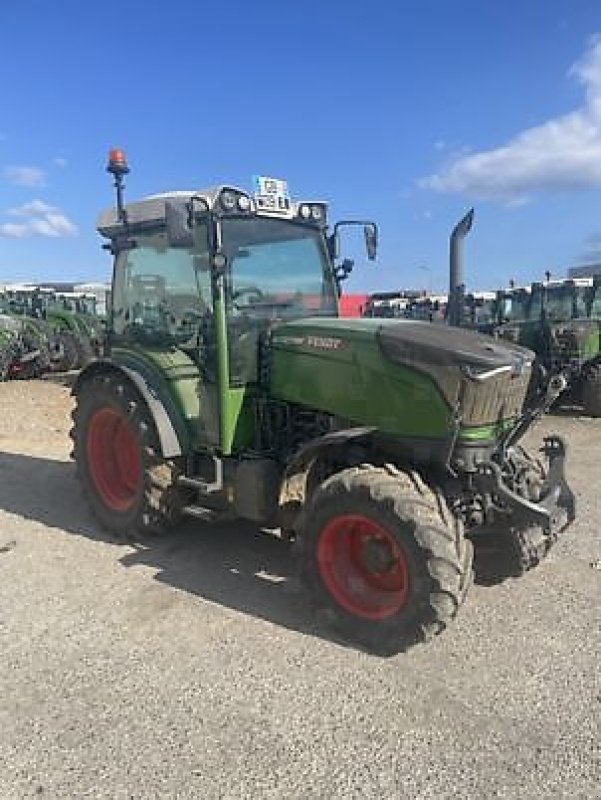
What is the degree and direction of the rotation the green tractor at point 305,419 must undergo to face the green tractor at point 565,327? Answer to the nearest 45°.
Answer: approximately 90° to its left

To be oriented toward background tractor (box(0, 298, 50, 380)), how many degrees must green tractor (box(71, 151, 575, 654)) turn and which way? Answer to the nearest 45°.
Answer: approximately 180°

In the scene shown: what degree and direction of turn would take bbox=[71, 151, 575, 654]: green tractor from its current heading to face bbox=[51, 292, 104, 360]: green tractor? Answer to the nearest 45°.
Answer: approximately 135° to its left

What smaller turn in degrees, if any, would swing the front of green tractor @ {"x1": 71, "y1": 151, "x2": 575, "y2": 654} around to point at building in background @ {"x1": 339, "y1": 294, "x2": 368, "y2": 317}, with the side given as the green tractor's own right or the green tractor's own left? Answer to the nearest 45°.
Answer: approximately 135° to the green tractor's own left
